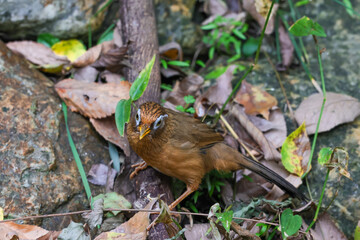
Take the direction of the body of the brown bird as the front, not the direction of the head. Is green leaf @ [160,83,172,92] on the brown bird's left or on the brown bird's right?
on the brown bird's right

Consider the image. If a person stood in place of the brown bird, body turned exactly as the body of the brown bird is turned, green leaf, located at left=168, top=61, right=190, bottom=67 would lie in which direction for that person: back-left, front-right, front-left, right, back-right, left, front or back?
back-right

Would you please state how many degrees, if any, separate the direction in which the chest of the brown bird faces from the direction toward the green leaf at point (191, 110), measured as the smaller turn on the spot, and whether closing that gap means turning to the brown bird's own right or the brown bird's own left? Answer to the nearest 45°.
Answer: approximately 135° to the brown bird's own right

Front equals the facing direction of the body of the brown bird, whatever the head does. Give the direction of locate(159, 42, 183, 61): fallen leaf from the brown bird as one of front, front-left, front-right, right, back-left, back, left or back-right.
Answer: back-right

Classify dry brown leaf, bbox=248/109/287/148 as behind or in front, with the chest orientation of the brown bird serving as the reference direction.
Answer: behind

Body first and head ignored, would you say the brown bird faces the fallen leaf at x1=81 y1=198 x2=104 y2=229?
yes

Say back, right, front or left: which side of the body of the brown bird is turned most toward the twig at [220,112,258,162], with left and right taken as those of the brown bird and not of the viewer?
back

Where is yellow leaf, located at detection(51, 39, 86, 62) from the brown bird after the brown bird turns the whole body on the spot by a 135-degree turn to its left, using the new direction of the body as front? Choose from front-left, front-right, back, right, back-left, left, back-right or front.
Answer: back-left

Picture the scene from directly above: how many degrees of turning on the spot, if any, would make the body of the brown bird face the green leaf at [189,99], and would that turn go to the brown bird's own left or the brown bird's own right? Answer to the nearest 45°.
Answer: approximately 135° to the brown bird's own right

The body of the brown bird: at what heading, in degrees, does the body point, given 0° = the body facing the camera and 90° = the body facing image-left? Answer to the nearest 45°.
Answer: approximately 45°

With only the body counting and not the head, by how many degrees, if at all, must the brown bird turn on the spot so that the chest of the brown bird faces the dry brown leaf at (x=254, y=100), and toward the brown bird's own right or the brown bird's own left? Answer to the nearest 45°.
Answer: approximately 180°

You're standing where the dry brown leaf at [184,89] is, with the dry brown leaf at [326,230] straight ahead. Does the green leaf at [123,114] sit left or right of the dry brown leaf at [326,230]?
right
